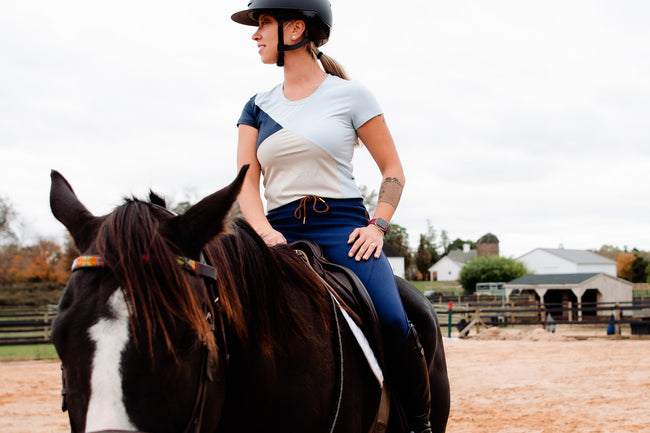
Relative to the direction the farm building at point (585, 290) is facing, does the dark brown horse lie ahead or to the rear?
ahead

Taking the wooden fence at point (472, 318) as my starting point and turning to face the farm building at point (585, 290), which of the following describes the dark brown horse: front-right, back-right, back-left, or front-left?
back-right

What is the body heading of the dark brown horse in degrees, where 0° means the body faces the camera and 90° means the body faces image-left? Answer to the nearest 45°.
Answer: approximately 45°

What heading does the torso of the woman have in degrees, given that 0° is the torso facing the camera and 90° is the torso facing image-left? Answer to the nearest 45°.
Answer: approximately 45°

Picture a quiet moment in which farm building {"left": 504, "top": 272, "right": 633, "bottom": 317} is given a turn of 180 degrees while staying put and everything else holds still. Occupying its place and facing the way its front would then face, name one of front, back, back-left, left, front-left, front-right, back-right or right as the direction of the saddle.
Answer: back-right

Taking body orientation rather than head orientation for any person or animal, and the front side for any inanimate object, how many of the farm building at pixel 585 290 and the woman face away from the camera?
0

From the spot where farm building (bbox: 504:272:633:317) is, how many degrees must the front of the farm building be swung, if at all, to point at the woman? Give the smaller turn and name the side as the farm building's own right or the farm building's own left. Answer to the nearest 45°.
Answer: approximately 45° to the farm building's own left

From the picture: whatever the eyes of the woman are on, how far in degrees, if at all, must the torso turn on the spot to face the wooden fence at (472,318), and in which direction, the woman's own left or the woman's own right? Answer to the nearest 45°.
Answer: approximately 135° to the woman's own right
